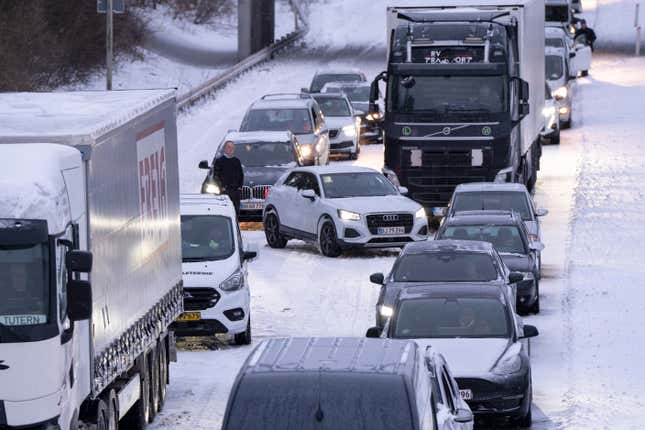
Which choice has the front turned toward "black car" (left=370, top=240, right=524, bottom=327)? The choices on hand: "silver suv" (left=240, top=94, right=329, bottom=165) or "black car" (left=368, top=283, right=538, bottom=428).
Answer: the silver suv

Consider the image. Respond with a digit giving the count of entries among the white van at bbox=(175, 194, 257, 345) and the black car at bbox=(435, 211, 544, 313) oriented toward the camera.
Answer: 2

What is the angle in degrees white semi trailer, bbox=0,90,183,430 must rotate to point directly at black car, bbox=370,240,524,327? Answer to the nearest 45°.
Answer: approximately 135° to its left

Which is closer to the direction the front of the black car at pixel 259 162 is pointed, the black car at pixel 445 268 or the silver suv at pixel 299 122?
the black car

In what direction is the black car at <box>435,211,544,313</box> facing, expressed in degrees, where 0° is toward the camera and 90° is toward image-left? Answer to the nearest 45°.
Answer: approximately 0°

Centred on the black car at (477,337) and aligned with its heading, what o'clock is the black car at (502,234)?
the black car at (502,234) is roughly at 6 o'clock from the black car at (477,337).

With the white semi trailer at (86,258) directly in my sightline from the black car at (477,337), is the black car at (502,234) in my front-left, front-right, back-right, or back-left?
back-right

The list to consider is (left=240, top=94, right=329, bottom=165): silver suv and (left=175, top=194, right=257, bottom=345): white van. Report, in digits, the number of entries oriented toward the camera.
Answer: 2

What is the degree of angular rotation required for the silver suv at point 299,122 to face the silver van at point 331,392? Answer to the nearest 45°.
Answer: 0° — it already faces it

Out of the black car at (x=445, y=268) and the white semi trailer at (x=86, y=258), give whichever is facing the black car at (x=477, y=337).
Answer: the black car at (x=445, y=268)

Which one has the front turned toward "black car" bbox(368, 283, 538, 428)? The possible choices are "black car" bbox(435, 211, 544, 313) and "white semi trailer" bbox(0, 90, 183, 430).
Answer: "black car" bbox(435, 211, 544, 313)
